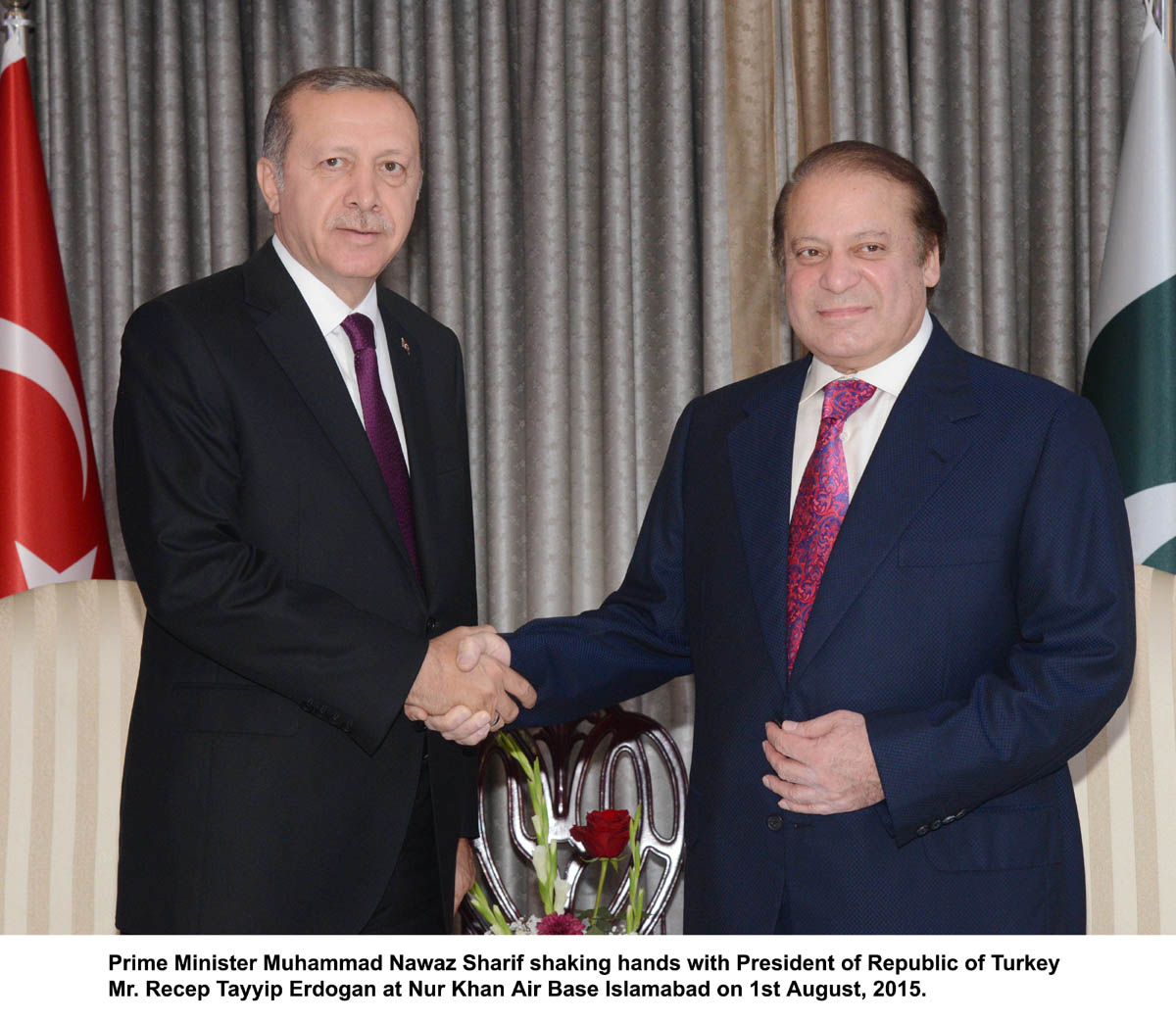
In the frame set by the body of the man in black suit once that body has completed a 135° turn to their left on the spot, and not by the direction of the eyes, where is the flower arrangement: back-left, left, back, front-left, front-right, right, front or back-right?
front-right

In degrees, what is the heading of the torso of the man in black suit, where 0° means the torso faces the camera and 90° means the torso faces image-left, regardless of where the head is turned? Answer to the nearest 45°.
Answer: approximately 315°

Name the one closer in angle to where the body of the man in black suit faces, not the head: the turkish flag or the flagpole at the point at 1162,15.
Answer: the flagpole

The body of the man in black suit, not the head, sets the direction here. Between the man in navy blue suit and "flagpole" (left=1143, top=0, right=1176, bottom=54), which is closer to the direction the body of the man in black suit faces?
the man in navy blue suit

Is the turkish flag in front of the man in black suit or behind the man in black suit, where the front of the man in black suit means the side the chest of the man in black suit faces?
behind
